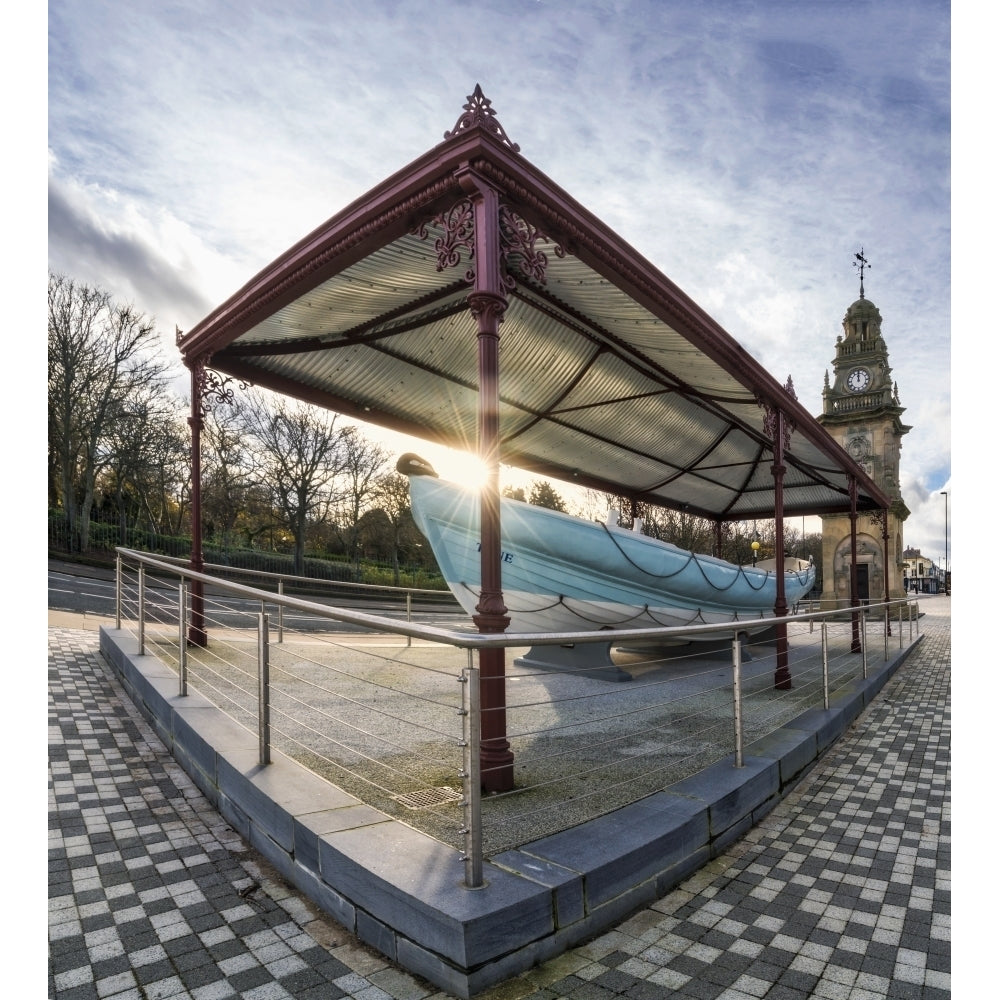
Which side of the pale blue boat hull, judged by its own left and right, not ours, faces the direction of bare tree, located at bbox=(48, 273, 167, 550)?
right

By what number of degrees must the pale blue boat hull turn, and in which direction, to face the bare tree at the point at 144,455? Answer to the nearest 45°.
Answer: approximately 90° to its right

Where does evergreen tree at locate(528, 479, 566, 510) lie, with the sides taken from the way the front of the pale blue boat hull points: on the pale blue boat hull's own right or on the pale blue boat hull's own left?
on the pale blue boat hull's own right

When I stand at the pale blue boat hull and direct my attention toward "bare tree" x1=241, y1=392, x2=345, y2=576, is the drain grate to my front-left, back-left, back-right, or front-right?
back-left

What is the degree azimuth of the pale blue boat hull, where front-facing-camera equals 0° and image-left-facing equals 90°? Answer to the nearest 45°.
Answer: approximately 45°
